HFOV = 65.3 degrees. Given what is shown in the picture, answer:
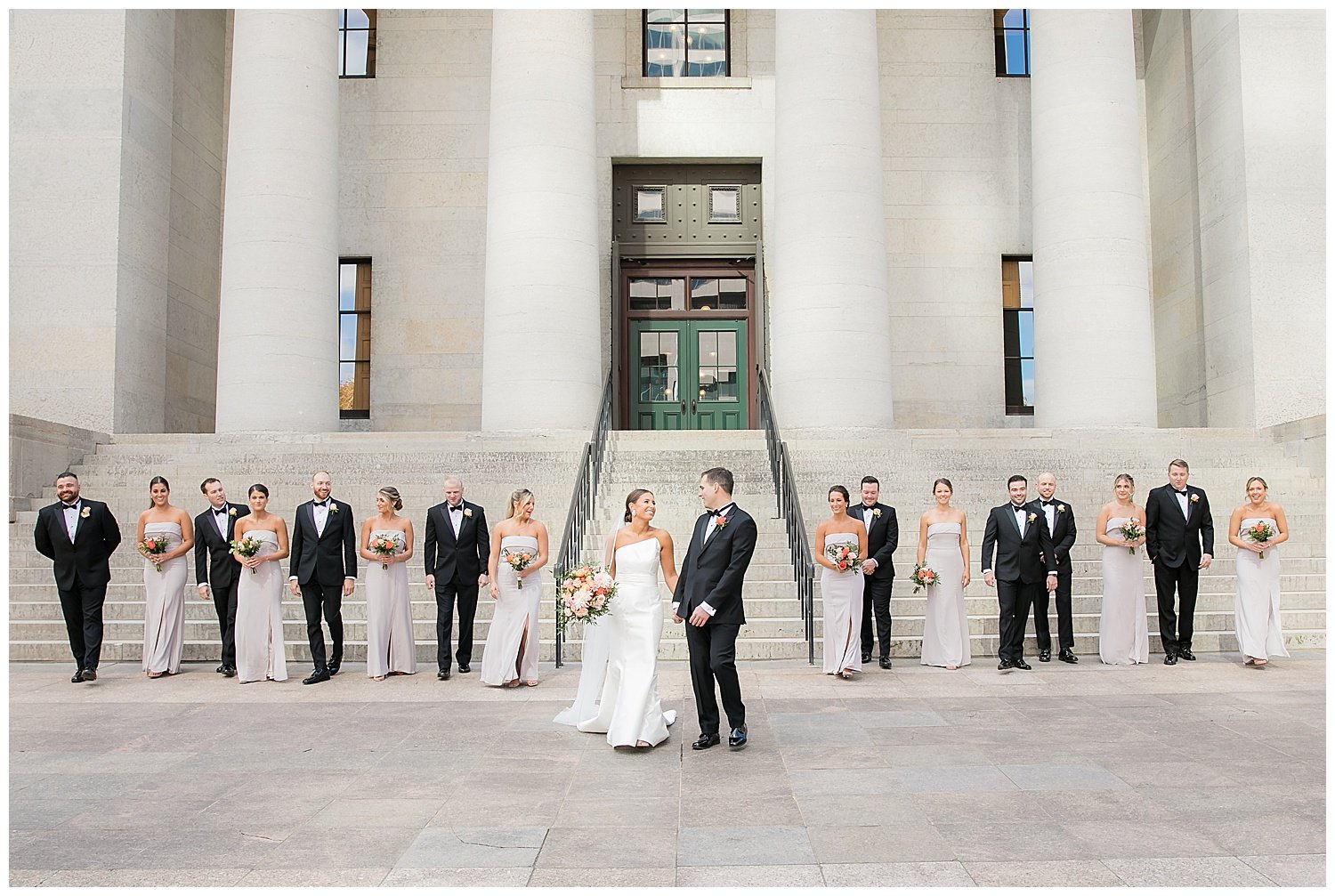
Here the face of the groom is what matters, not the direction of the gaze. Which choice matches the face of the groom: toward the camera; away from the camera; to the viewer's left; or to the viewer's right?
to the viewer's left

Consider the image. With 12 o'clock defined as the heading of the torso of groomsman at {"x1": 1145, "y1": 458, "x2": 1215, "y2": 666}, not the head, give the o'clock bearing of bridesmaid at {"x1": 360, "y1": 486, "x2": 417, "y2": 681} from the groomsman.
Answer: The bridesmaid is roughly at 2 o'clock from the groomsman.

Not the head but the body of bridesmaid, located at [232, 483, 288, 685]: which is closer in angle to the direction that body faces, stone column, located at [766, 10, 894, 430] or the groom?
the groom
